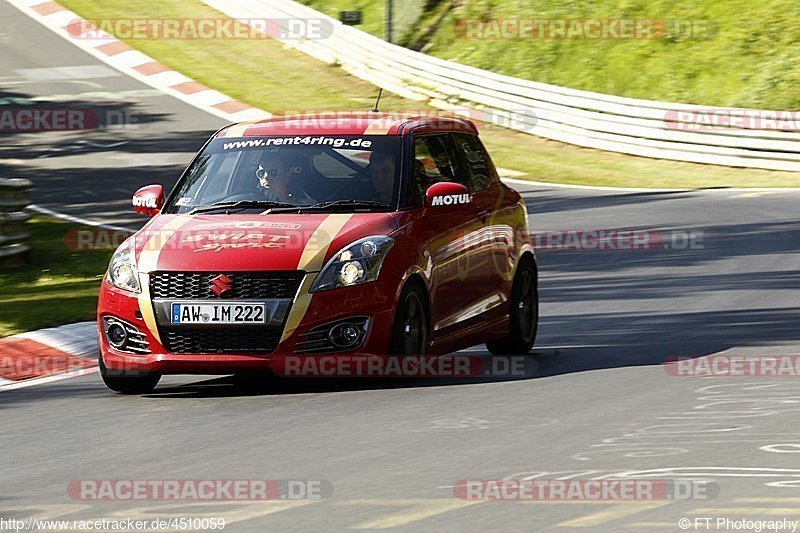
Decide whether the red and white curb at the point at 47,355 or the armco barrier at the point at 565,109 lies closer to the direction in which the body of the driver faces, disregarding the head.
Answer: the red and white curb

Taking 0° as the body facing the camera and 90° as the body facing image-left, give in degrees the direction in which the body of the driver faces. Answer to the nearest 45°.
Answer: approximately 45°

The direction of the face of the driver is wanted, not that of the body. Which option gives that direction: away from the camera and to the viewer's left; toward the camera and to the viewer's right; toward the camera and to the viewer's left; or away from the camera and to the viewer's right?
toward the camera and to the viewer's left

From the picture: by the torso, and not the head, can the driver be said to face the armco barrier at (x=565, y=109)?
no

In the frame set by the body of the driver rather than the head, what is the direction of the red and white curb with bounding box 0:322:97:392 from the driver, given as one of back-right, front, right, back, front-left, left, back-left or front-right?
right

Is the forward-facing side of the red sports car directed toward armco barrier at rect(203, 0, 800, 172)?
no

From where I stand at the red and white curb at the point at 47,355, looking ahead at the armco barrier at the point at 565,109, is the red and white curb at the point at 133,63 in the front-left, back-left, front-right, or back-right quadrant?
front-left

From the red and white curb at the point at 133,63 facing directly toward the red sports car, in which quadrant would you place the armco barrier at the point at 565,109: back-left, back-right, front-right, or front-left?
front-left

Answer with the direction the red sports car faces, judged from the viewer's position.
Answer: facing the viewer and to the left of the viewer

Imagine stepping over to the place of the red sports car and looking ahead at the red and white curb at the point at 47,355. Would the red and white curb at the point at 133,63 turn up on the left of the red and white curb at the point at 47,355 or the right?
right

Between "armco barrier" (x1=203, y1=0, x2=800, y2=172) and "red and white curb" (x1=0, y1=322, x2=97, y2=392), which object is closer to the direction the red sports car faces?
the red and white curb

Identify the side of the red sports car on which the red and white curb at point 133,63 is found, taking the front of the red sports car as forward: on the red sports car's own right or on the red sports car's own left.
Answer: on the red sports car's own right

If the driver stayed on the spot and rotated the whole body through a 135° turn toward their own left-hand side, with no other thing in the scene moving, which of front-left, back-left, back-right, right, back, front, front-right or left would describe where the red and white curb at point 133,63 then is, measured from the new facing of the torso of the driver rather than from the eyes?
left

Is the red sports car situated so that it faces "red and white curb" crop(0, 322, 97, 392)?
no
